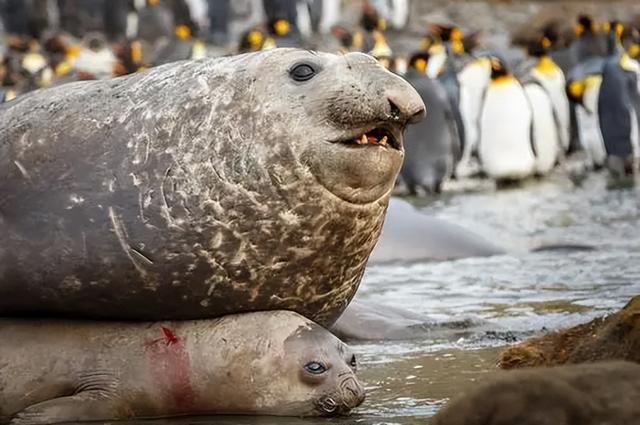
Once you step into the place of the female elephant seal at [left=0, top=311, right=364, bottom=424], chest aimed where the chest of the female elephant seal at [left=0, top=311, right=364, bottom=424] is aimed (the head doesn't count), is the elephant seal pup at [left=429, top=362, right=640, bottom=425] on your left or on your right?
on your right

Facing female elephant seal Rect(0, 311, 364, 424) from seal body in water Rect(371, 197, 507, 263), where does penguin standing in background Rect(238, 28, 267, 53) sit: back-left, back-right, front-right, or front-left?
back-right

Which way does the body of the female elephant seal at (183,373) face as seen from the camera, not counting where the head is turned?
to the viewer's right

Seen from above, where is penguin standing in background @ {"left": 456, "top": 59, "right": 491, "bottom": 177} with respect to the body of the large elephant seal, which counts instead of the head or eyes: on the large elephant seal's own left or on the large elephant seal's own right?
on the large elephant seal's own left

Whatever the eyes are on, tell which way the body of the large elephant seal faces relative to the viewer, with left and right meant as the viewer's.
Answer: facing to the right of the viewer
